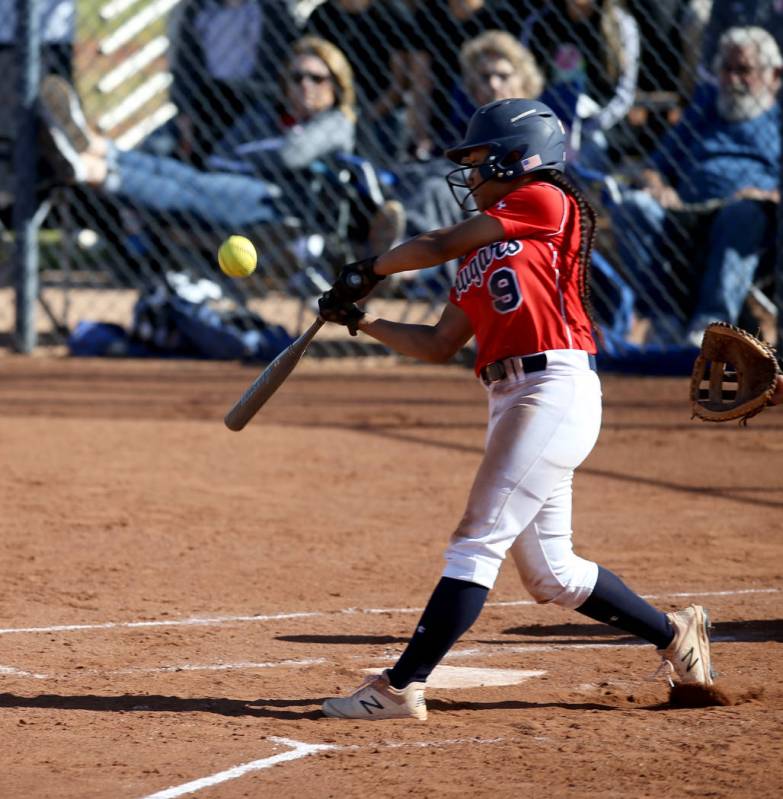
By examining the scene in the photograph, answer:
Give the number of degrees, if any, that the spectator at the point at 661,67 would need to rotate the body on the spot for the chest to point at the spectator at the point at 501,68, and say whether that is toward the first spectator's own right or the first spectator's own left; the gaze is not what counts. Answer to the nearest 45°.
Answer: approximately 45° to the first spectator's own right

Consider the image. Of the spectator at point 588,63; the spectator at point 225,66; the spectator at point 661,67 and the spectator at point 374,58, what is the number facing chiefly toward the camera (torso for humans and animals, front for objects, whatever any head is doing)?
4

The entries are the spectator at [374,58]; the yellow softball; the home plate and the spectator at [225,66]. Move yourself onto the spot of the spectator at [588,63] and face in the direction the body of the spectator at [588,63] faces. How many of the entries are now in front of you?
2

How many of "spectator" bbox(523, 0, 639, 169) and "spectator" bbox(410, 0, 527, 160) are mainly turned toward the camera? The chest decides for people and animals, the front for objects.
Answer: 2

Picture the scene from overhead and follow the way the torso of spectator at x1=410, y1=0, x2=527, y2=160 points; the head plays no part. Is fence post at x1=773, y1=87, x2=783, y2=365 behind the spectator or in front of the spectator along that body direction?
in front

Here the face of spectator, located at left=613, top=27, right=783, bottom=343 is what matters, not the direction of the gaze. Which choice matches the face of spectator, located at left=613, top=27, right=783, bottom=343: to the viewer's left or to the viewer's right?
to the viewer's left

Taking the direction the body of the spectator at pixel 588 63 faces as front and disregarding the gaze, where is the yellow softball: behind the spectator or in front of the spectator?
in front

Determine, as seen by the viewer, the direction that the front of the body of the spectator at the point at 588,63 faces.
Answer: toward the camera

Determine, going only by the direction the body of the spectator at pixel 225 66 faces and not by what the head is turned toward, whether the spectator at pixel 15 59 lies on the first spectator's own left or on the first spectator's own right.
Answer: on the first spectator's own right

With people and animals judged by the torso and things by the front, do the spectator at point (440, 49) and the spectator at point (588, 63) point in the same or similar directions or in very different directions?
same or similar directions

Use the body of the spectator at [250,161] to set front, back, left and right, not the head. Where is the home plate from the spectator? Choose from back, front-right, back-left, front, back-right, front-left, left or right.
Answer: front-left

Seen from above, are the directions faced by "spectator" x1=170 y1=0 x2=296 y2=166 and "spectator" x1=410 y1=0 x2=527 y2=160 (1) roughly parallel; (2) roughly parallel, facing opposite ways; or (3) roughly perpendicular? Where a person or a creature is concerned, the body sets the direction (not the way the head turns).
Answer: roughly parallel

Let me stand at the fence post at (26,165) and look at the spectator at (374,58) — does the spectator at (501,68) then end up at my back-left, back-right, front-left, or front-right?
front-right

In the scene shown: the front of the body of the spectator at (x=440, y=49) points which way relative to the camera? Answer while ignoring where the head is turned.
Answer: toward the camera

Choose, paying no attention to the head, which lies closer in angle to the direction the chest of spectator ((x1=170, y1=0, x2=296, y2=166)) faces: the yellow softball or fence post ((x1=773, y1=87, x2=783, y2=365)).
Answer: the yellow softball

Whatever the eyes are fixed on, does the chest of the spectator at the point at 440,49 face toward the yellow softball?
yes

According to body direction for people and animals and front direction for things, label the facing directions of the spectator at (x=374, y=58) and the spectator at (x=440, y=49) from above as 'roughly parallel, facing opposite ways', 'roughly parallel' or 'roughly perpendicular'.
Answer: roughly parallel
